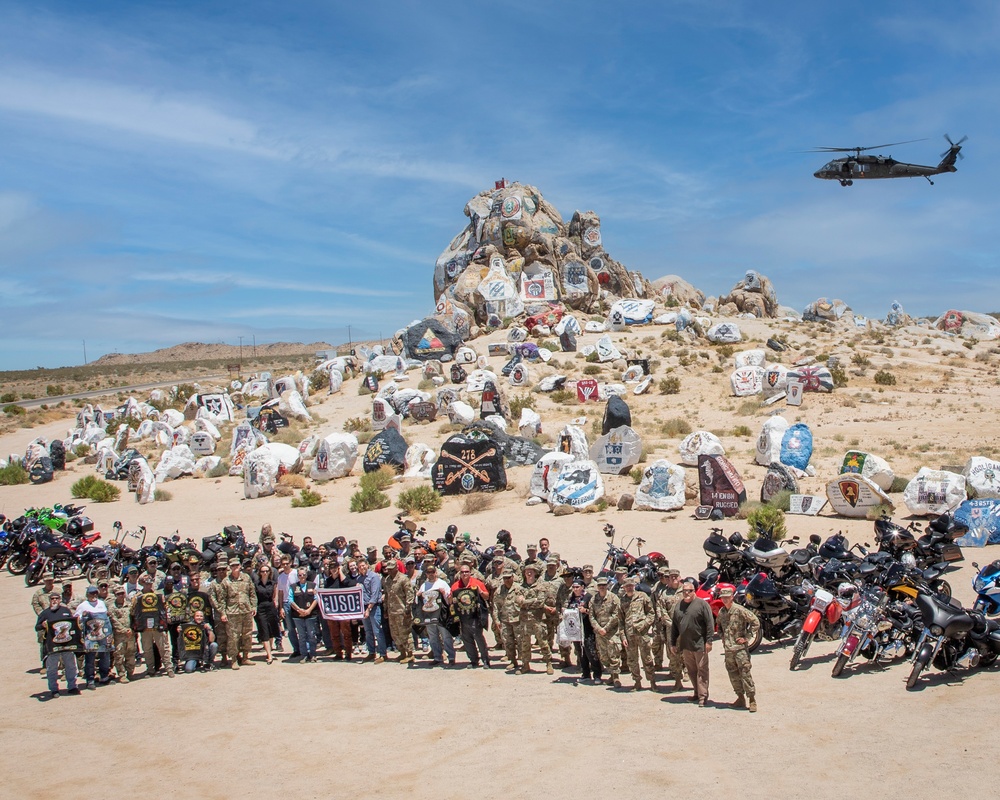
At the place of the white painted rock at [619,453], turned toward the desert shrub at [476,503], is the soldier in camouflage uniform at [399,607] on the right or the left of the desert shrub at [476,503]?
left

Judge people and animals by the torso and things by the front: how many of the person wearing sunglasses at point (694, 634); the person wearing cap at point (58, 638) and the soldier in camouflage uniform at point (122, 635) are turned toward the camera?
3

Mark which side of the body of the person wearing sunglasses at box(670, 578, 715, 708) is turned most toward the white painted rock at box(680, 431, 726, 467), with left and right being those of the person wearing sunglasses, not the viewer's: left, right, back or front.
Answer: back

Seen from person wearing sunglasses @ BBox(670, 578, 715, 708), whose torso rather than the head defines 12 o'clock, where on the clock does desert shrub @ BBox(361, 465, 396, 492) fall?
The desert shrub is roughly at 5 o'clock from the person wearing sunglasses.

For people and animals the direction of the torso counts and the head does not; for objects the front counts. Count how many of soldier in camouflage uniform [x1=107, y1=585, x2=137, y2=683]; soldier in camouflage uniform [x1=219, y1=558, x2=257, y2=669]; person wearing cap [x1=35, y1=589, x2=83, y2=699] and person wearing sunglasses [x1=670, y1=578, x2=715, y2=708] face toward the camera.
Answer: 4

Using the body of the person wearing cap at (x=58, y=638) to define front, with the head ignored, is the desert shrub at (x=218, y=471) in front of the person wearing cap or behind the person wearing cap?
behind

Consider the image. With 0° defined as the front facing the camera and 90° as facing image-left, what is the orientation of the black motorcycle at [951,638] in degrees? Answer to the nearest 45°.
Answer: approximately 45°

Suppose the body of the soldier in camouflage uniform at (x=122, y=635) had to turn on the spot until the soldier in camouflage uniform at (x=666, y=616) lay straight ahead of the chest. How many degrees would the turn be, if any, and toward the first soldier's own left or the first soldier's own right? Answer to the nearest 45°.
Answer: approximately 45° to the first soldier's own left

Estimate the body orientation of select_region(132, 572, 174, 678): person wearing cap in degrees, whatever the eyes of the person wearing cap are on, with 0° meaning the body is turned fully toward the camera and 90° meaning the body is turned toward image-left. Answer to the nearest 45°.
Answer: approximately 0°

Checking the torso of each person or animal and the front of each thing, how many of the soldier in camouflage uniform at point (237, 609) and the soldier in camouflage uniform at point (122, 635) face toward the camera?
2

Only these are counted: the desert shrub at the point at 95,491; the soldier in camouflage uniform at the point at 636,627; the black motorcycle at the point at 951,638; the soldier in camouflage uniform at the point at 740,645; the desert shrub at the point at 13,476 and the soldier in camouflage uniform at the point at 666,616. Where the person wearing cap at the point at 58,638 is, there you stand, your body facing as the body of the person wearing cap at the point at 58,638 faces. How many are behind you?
2

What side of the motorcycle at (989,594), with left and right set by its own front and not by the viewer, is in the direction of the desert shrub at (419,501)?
right

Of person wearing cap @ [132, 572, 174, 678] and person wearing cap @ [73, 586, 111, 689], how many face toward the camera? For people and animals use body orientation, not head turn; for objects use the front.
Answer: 2

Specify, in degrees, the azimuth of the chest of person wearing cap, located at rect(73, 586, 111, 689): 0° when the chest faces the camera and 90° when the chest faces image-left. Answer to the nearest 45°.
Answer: approximately 0°

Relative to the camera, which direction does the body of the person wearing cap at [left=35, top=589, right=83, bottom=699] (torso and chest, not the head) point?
toward the camera
